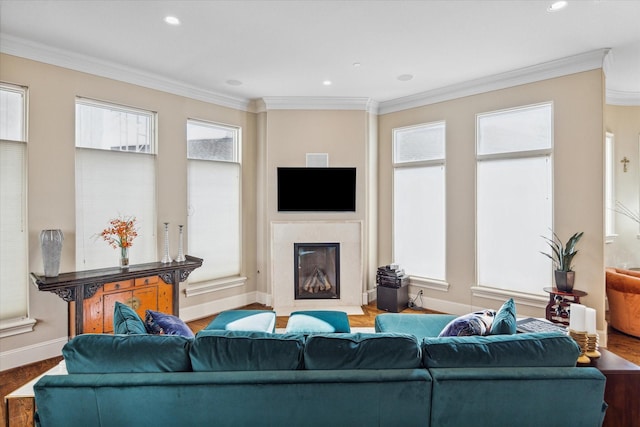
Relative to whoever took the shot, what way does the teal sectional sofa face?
facing away from the viewer

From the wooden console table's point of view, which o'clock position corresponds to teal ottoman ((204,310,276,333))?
The teal ottoman is roughly at 12 o'clock from the wooden console table.

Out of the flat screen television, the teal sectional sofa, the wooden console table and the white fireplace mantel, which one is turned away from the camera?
the teal sectional sofa

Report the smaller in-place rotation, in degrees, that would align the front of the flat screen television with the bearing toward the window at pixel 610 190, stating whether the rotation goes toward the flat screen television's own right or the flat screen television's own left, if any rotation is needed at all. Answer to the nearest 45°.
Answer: approximately 90° to the flat screen television's own left

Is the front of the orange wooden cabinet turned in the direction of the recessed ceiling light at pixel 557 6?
yes
